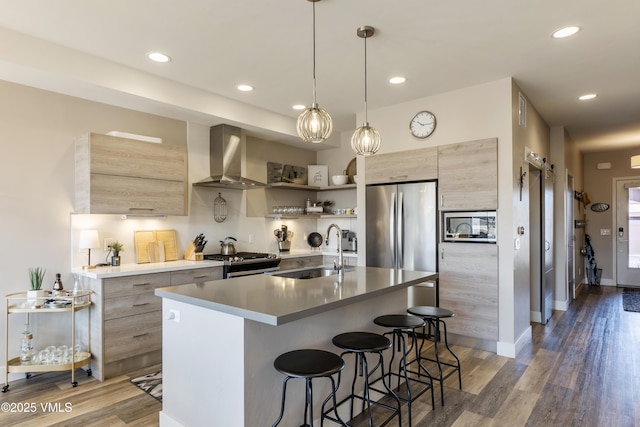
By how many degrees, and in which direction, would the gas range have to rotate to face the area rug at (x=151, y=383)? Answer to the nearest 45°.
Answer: approximately 90° to its right

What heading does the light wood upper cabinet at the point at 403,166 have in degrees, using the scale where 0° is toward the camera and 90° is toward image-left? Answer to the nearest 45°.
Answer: approximately 45°

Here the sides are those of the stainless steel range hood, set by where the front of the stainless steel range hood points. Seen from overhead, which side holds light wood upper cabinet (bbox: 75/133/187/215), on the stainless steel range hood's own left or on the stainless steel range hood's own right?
on the stainless steel range hood's own right

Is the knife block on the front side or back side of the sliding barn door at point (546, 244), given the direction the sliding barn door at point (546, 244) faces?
on the back side

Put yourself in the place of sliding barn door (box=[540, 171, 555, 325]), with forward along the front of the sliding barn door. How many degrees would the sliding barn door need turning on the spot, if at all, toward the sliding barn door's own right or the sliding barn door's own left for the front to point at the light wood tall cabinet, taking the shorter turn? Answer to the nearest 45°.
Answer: approximately 90° to the sliding barn door's own right

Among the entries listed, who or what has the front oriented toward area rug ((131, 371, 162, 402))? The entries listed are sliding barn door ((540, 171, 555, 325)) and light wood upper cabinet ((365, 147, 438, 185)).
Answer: the light wood upper cabinet

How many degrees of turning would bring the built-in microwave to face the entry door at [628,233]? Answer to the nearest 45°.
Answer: approximately 135° to its left

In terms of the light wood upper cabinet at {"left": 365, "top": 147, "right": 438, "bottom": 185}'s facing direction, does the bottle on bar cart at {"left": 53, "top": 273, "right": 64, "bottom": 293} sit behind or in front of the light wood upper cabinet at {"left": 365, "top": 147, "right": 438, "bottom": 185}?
in front

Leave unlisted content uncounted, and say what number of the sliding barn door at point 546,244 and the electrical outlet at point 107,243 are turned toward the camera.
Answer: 1

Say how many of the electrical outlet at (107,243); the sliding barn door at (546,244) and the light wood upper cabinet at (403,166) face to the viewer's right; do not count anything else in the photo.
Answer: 1

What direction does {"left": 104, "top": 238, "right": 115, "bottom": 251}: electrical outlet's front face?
toward the camera

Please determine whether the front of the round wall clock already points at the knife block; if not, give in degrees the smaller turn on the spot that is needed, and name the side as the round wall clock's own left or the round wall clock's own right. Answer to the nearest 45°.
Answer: approximately 45° to the round wall clock's own right

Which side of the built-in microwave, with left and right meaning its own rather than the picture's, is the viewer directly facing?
front

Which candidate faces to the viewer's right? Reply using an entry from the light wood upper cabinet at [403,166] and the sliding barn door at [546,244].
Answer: the sliding barn door

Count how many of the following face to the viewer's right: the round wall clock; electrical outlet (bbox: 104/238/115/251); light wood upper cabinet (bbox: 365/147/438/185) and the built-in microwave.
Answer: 0

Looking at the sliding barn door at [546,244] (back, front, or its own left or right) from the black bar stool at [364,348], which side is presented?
right

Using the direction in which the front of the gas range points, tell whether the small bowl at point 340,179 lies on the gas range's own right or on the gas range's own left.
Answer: on the gas range's own left

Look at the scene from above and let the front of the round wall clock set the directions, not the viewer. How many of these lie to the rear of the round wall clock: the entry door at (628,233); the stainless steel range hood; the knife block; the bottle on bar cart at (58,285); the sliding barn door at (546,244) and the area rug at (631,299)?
3
